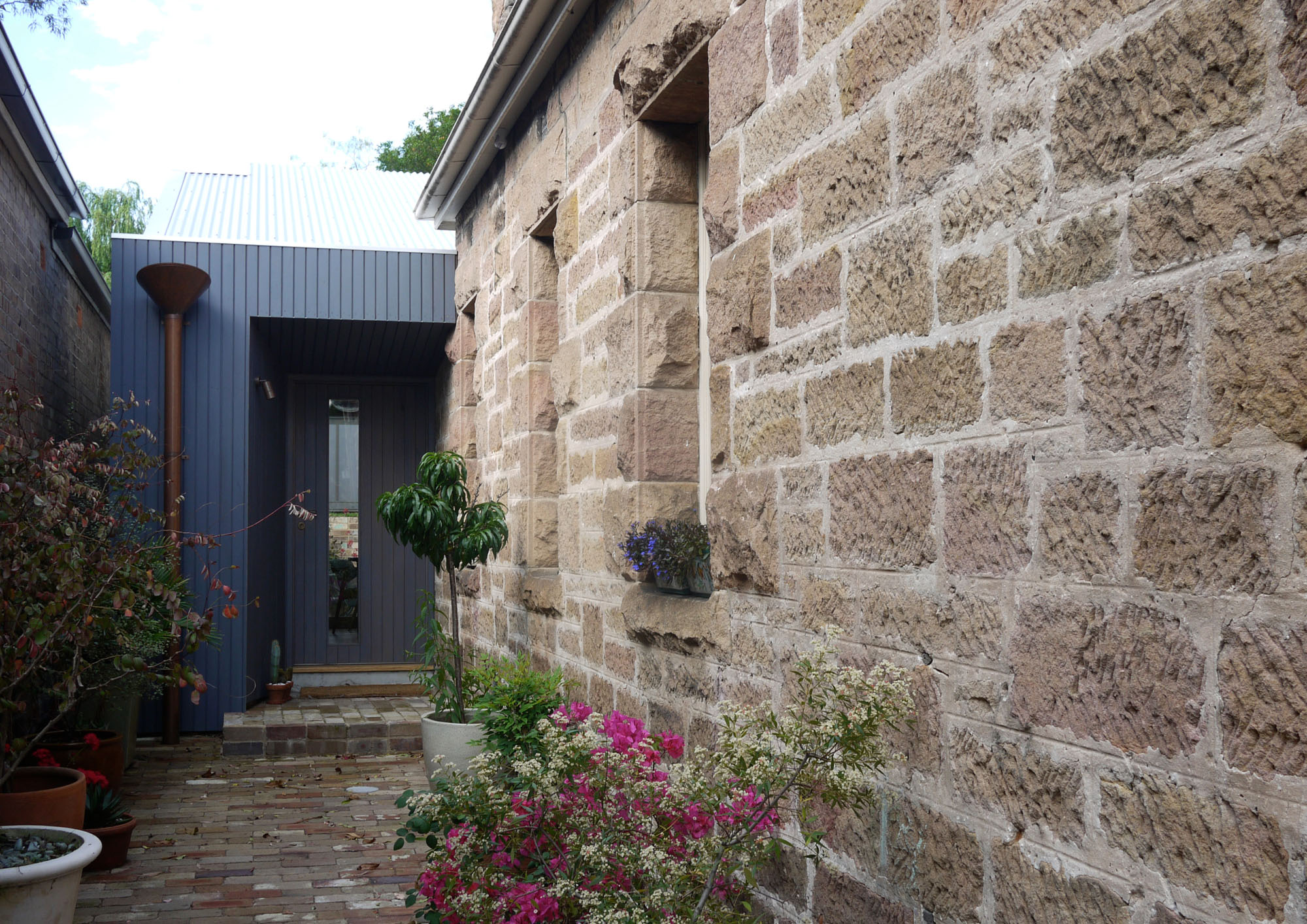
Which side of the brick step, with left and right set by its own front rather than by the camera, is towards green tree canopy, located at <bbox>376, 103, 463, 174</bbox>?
back

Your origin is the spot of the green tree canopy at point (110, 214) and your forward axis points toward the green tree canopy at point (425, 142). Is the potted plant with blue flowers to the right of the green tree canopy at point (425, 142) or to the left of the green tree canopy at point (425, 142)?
right

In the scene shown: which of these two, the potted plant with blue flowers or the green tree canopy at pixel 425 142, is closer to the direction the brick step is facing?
the potted plant with blue flowers

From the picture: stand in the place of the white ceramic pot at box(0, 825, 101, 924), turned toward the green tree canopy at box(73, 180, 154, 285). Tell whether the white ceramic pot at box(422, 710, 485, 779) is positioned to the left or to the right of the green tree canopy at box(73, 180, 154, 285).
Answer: right

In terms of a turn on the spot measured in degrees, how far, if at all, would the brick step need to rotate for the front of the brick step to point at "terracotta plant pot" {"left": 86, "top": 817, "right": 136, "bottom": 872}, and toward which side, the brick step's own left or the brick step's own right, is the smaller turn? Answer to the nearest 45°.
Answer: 0° — it already faces it

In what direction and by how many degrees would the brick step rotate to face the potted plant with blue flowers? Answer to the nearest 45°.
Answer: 0° — it already faces it

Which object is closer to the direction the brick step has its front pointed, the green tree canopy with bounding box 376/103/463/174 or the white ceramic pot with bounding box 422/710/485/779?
the white ceramic pot

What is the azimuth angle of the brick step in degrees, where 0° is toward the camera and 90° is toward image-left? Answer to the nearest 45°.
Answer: approximately 0°

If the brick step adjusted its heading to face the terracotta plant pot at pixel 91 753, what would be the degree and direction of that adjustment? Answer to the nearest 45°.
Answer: approximately 45° to its right
